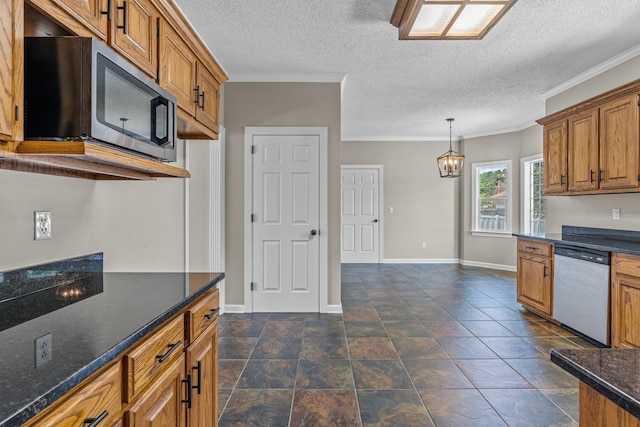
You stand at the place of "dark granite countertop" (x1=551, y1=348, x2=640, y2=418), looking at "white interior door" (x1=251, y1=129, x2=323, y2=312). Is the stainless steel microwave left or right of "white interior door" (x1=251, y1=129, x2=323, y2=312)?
left

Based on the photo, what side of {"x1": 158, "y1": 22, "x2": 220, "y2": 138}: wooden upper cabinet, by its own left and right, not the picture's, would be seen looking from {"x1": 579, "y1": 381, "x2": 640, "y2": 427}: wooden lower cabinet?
front

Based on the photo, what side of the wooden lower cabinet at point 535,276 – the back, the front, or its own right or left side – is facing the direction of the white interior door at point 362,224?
right

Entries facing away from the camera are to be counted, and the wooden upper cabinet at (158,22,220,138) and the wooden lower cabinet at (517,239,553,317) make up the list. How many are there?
0

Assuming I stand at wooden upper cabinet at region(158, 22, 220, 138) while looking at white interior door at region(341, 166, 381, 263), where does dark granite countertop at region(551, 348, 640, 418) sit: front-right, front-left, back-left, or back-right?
back-right

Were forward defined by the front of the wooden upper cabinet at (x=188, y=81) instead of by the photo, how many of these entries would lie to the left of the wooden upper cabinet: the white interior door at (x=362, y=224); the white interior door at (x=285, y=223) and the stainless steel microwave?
2

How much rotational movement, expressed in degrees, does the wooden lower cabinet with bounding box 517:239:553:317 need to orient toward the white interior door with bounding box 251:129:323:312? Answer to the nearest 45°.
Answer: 0° — it already faces it

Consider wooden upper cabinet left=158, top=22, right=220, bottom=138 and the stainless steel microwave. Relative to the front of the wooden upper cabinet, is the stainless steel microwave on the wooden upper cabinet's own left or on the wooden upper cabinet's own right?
on the wooden upper cabinet's own right

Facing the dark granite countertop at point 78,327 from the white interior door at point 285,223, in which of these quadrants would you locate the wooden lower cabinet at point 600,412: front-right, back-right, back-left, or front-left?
front-left

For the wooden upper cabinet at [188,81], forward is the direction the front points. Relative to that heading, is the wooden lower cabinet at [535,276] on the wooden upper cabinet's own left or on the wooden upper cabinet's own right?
on the wooden upper cabinet's own left

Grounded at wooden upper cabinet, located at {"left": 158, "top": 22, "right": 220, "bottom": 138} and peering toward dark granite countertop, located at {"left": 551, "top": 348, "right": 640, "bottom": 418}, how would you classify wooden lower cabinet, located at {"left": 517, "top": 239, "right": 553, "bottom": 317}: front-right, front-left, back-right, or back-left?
front-left

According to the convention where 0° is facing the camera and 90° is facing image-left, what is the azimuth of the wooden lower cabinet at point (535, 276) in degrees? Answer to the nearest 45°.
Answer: approximately 45°

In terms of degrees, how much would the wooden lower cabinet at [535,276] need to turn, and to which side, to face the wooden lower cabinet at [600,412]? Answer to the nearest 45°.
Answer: approximately 45° to its left

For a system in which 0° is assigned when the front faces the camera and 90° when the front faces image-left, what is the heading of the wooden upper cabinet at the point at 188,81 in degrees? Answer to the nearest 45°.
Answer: approximately 315°

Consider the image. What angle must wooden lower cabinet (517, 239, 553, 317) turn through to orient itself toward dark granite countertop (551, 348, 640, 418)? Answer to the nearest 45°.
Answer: approximately 45° to its left
